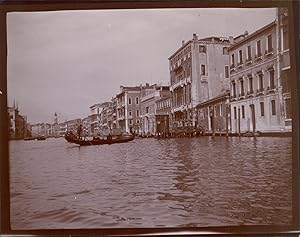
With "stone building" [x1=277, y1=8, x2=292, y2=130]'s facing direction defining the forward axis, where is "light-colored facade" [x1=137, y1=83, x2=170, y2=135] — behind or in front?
in front

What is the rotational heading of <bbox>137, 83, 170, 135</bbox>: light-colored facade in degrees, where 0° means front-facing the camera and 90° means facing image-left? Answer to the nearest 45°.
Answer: approximately 45°

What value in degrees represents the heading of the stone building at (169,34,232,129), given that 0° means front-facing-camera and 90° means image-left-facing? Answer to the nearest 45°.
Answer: approximately 45°

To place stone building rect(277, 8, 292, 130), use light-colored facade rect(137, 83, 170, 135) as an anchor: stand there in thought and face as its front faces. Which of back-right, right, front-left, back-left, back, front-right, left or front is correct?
back-left

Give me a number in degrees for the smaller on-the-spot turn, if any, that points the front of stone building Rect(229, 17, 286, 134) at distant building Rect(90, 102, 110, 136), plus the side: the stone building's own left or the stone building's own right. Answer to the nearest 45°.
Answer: approximately 45° to the stone building's own right

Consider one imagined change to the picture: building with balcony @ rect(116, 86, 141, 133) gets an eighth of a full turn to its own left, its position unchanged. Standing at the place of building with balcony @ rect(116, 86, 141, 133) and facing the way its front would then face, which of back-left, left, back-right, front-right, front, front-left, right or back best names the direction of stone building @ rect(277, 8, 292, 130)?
left

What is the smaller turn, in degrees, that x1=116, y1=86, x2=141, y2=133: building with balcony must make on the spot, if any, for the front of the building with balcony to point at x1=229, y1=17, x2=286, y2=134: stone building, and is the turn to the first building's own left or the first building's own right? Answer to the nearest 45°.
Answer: approximately 135° to the first building's own left
